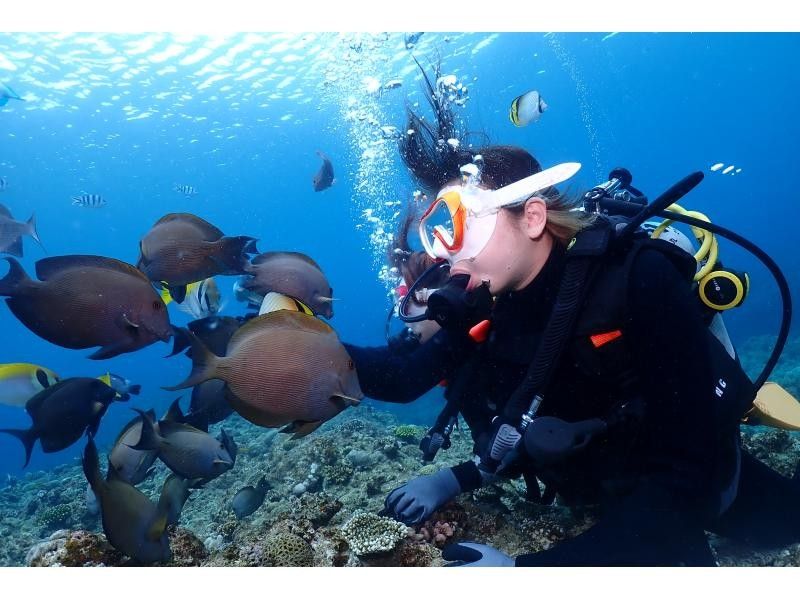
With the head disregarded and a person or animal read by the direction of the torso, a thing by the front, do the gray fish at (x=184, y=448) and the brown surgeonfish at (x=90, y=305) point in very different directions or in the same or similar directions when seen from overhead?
same or similar directions

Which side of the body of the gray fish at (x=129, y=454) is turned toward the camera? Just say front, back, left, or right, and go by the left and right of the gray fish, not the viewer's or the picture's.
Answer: left

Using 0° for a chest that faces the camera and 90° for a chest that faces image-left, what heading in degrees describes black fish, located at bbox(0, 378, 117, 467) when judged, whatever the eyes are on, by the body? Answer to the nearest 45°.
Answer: approximately 270°

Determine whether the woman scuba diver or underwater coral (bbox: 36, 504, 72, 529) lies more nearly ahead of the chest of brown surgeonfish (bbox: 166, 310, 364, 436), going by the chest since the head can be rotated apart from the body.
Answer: the woman scuba diver

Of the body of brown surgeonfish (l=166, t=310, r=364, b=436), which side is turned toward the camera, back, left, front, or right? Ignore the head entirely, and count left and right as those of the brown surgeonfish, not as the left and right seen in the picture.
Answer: right

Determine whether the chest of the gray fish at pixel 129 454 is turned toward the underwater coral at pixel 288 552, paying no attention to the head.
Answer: no

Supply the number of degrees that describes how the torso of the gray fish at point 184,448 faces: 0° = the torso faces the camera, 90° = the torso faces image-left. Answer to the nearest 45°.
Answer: approximately 270°

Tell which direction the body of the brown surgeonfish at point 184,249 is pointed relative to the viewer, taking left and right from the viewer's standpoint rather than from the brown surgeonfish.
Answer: facing to the left of the viewer
